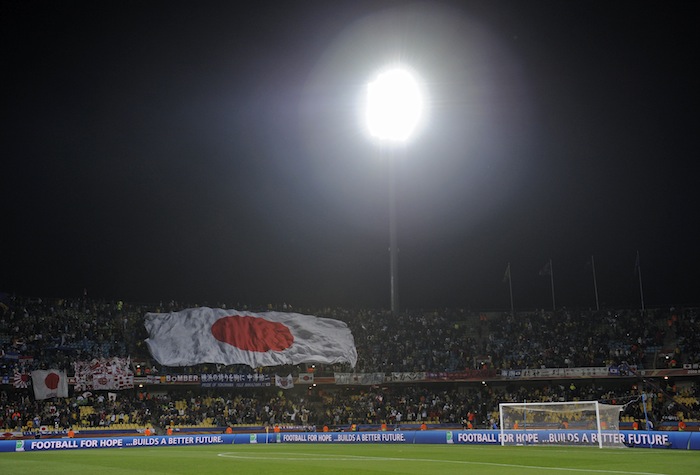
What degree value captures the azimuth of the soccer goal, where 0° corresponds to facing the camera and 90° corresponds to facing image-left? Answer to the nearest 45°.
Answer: approximately 45°
